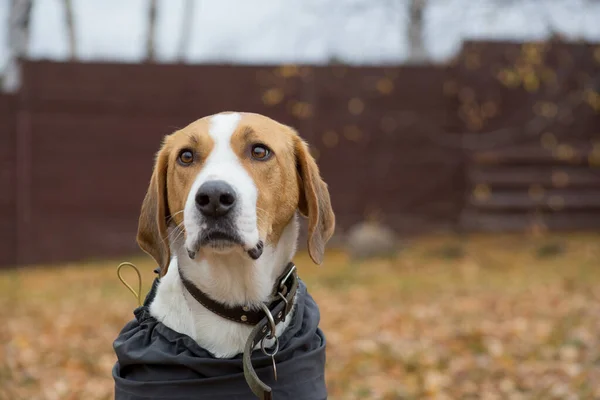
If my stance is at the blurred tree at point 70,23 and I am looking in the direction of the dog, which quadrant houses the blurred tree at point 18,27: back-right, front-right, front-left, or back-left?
front-right

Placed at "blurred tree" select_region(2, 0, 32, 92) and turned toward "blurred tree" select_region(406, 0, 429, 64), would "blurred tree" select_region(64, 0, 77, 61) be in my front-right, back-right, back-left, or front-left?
front-left

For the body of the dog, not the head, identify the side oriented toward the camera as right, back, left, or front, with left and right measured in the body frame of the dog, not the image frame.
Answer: front

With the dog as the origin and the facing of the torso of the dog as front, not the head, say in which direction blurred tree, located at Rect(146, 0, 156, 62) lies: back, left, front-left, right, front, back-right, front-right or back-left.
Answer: back

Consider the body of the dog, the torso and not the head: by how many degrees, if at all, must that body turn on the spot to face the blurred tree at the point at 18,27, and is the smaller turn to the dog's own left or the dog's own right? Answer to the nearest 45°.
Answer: approximately 180°

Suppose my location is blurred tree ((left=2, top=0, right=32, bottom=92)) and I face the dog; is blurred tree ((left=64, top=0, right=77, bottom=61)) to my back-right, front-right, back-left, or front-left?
back-left

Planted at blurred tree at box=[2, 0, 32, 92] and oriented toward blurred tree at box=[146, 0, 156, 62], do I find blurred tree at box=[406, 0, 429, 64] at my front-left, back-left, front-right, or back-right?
front-right

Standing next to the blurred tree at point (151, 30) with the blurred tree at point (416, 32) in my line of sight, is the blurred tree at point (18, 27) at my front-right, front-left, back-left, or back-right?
back-right

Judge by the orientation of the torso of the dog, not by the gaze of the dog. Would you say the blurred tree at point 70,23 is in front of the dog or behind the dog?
behind

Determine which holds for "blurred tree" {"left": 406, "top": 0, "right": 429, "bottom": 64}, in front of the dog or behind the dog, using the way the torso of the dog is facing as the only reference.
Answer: behind
